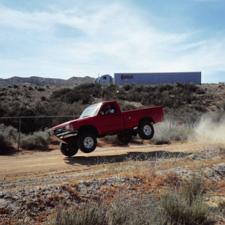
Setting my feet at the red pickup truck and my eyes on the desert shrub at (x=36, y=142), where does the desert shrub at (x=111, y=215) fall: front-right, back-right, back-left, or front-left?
back-left

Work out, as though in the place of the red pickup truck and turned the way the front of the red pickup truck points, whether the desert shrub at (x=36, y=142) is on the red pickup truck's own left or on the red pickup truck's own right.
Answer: on the red pickup truck's own right

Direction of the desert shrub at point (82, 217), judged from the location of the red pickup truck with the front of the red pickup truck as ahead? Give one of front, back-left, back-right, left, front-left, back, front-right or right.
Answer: front-left

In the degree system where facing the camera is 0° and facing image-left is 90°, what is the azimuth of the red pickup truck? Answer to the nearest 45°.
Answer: approximately 45°

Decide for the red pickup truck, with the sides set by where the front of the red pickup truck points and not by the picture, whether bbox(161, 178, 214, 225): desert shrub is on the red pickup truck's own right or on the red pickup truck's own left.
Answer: on the red pickup truck's own left

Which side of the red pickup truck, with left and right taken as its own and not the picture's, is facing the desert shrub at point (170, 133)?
back

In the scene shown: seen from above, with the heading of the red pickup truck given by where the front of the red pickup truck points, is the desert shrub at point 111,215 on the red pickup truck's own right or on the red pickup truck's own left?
on the red pickup truck's own left
